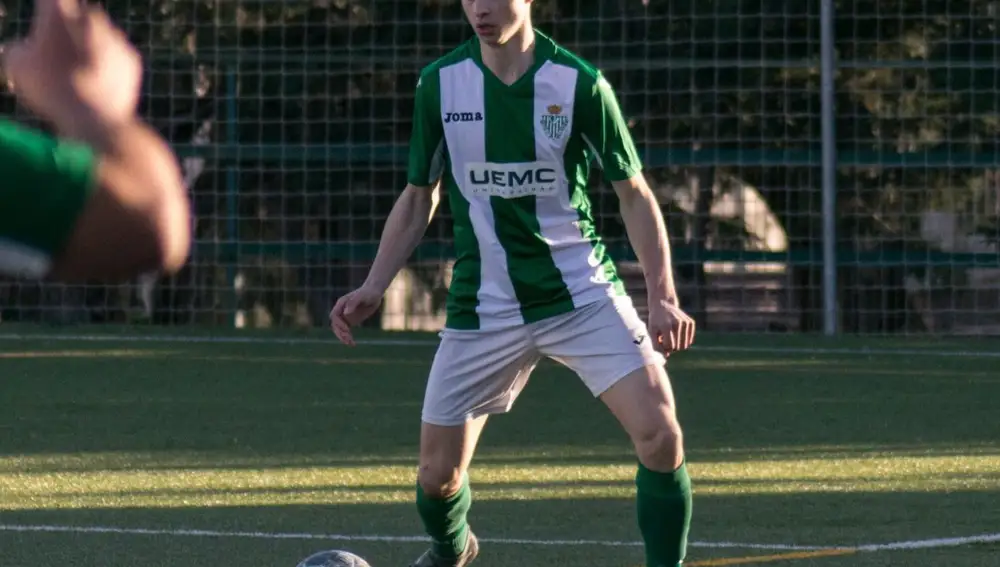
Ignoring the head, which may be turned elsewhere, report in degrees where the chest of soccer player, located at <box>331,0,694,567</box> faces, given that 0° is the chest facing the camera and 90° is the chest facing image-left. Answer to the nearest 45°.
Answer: approximately 0°

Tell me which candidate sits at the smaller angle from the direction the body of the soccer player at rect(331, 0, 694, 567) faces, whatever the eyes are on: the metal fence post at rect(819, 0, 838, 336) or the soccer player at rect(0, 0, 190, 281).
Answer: the soccer player
